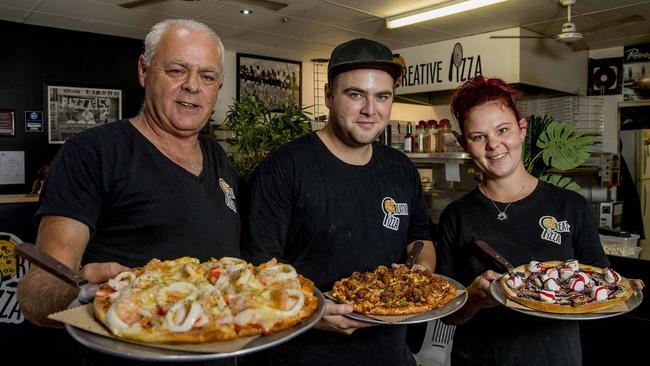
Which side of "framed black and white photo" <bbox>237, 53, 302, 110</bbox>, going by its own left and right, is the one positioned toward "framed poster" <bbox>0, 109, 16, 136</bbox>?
right

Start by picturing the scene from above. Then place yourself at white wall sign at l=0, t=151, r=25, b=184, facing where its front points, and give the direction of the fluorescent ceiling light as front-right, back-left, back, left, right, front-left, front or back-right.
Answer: front-left

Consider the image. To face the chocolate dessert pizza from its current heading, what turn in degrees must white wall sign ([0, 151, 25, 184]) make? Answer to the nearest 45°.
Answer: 0° — it already faces it

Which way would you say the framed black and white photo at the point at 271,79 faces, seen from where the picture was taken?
facing the viewer and to the right of the viewer

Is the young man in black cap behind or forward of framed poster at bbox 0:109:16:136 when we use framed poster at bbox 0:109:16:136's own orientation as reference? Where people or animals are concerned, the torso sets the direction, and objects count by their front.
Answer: forward

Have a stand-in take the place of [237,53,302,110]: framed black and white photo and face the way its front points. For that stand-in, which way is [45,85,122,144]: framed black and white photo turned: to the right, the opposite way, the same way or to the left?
the same way

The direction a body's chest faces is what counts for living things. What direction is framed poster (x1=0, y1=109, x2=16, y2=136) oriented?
toward the camera

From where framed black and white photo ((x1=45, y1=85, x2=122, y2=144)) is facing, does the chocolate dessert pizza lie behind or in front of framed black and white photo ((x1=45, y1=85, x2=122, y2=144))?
in front

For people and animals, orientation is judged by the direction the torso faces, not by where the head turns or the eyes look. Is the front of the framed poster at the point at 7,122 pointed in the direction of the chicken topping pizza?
yes

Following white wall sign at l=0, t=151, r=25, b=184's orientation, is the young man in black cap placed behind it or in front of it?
in front

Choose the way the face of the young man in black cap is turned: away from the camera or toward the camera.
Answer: toward the camera

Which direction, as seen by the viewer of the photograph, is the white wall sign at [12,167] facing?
facing the viewer

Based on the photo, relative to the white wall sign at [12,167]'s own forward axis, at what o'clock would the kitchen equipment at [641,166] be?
The kitchen equipment is roughly at 10 o'clock from the white wall sign.

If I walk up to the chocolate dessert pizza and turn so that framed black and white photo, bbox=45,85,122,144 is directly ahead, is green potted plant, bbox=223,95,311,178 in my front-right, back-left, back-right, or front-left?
front-right

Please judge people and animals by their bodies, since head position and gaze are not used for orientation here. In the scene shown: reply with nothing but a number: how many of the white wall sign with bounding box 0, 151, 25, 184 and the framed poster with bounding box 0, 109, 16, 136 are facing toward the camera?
2

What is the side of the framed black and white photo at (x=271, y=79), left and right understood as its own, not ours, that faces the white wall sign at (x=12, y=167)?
right
